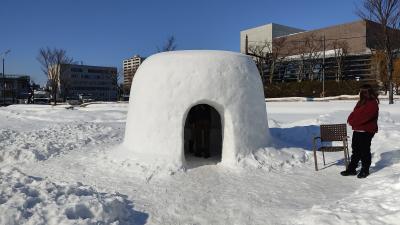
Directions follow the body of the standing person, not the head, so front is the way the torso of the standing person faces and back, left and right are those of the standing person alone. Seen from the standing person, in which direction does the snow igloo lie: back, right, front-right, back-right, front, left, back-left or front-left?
front-right

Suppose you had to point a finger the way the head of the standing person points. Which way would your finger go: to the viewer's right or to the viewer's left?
to the viewer's left

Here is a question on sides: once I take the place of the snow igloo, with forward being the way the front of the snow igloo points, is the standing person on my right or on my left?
on my left

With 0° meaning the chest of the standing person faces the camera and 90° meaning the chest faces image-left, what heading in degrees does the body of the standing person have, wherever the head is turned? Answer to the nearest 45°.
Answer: approximately 45°

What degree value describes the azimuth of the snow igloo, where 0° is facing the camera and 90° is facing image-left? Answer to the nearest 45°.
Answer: approximately 0°

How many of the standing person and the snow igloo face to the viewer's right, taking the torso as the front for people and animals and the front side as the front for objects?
0
